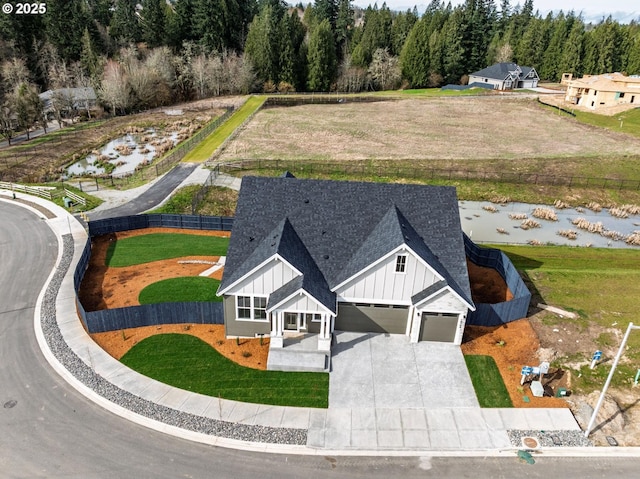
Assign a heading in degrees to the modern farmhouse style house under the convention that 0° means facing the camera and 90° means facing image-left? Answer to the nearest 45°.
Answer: approximately 0°

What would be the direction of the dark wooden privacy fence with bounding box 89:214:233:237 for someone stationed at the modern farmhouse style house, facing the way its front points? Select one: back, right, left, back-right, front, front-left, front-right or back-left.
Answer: back-right
